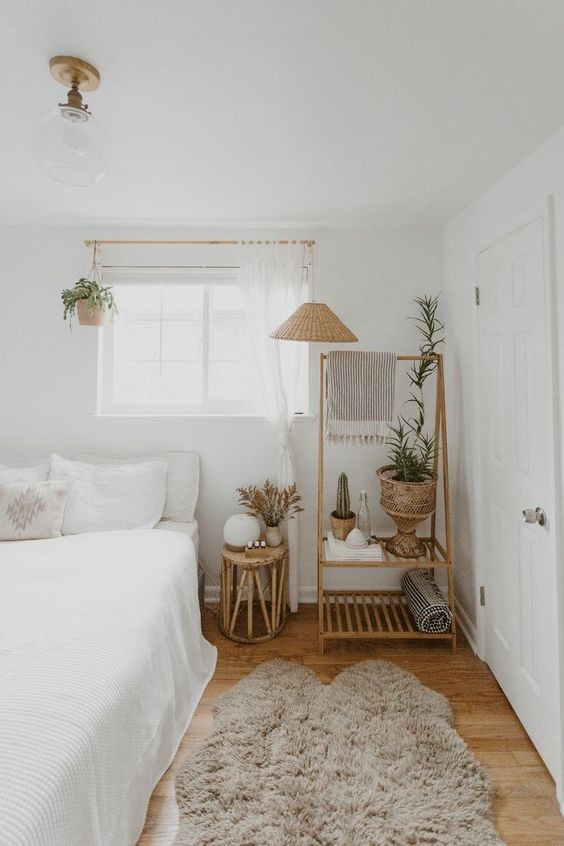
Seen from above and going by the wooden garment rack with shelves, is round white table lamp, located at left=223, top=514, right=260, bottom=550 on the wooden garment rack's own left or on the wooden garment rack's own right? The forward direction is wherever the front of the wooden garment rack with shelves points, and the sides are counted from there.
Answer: on the wooden garment rack's own right

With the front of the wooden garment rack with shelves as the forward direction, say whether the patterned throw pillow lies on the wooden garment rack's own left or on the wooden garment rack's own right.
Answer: on the wooden garment rack's own right

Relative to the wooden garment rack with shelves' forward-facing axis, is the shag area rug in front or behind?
in front

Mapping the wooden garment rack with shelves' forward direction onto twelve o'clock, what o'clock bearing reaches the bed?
The bed is roughly at 1 o'clock from the wooden garment rack with shelves.

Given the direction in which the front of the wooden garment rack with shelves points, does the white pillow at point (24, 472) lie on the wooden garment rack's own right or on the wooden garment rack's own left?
on the wooden garment rack's own right

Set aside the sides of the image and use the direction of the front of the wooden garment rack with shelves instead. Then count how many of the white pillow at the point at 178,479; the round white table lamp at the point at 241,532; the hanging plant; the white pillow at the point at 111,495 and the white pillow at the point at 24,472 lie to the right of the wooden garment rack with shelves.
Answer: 5

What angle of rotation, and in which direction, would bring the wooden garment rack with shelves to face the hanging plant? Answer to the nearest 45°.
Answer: approximately 90° to its right

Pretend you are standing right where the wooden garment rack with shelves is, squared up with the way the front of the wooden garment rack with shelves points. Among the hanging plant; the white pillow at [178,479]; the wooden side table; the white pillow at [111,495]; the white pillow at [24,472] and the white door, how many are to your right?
5

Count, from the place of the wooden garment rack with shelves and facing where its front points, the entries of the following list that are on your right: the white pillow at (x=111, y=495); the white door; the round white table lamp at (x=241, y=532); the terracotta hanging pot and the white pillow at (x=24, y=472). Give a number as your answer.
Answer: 4

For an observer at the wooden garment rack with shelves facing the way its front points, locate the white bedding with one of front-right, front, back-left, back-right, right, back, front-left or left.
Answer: right

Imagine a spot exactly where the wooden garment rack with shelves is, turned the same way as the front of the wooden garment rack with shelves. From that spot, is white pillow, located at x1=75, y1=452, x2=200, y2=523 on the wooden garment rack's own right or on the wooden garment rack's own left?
on the wooden garment rack's own right

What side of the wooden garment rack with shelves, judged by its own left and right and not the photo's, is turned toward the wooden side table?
right

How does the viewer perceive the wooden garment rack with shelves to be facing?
facing the viewer

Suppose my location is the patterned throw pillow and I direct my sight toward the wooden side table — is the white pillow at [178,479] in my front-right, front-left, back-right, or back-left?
front-left

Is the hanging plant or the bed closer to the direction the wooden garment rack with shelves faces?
the bed

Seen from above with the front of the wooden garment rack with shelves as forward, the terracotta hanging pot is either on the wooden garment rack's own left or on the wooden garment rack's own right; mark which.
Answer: on the wooden garment rack's own right

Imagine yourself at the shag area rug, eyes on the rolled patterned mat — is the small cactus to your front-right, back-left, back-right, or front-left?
front-left
